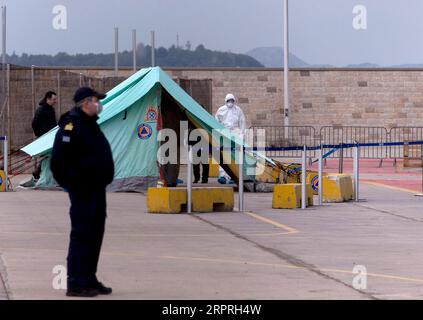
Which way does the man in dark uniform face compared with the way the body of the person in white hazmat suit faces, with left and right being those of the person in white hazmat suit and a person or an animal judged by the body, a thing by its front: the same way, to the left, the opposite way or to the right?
to the left

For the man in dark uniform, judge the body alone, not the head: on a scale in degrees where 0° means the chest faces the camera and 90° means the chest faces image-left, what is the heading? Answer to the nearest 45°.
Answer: approximately 270°

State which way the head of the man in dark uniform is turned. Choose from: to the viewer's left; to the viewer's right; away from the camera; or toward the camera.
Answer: to the viewer's right

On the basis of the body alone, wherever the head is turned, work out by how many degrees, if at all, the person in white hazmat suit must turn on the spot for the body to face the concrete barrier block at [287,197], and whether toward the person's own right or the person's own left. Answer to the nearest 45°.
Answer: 0° — they already face it

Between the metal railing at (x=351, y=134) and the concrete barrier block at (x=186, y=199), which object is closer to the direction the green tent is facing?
the concrete barrier block

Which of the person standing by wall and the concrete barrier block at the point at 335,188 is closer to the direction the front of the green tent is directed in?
the concrete barrier block

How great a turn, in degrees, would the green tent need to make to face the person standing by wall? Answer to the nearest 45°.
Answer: approximately 90° to its right

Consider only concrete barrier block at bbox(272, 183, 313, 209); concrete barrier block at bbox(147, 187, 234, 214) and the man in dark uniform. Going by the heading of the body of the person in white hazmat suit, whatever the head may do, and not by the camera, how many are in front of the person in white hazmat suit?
3
